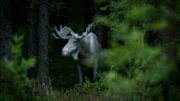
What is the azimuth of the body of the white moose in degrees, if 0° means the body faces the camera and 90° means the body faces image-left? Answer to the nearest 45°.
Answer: approximately 45°

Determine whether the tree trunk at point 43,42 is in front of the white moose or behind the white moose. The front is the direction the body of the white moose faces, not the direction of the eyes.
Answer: in front

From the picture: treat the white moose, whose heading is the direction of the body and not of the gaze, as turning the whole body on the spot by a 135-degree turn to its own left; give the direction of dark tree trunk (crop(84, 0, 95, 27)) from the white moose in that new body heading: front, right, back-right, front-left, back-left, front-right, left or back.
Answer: left

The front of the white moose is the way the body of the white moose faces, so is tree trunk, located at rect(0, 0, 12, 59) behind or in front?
in front
